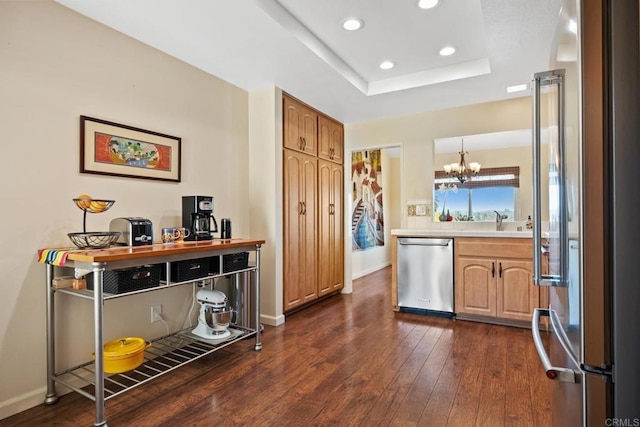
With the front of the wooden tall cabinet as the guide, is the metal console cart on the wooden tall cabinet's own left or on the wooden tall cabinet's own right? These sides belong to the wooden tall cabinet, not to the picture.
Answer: on the wooden tall cabinet's own right

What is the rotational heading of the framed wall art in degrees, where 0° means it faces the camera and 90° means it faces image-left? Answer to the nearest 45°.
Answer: approximately 315°

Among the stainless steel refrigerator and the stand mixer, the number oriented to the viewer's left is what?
1

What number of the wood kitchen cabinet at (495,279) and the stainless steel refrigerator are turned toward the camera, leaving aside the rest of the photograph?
1

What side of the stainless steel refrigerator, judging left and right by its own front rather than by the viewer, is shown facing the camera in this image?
left

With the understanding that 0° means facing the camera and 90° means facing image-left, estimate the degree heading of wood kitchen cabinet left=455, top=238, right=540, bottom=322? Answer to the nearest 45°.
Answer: approximately 0°
